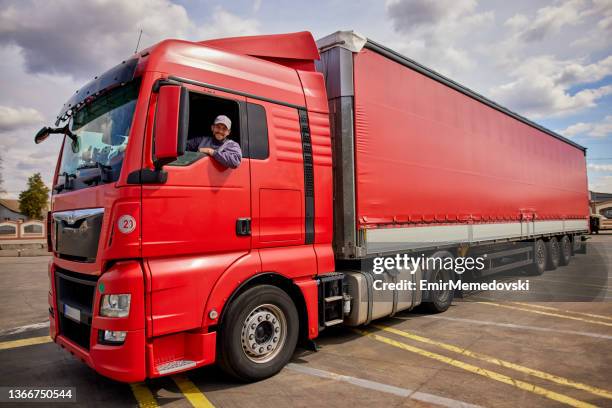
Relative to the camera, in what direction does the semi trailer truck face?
facing the viewer and to the left of the viewer
